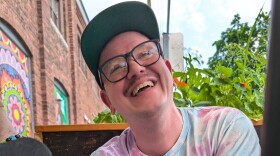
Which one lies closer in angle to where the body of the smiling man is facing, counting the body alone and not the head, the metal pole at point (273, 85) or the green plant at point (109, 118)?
the metal pole

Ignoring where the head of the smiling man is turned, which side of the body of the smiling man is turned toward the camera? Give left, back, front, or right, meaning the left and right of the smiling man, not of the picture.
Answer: front

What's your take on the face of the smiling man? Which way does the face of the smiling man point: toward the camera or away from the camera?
toward the camera

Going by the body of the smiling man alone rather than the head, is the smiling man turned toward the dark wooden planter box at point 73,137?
no

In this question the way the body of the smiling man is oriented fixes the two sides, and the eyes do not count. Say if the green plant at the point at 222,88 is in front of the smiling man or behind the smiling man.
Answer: behind

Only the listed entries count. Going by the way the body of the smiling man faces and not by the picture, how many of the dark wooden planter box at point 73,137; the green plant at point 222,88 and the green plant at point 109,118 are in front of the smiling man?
0

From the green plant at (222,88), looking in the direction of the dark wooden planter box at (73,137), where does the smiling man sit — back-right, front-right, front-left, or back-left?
front-left

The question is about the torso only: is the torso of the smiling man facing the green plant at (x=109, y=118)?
no
